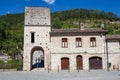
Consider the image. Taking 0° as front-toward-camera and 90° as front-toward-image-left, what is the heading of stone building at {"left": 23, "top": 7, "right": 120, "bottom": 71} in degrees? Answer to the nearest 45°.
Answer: approximately 0°
